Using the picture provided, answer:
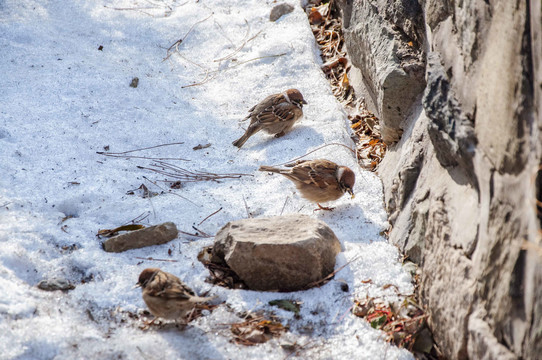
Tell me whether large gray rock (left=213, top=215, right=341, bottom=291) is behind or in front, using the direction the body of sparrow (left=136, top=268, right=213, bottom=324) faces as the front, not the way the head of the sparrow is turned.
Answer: behind

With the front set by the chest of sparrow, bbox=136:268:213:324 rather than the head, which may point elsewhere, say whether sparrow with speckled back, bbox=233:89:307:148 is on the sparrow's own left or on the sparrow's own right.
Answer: on the sparrow's own right

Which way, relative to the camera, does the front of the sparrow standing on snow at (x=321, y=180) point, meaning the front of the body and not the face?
to the viewer's right

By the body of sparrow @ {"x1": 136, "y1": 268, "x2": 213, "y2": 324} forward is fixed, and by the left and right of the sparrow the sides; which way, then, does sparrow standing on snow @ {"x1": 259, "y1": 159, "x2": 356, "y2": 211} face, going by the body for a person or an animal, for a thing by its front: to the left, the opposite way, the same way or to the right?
the opposite way

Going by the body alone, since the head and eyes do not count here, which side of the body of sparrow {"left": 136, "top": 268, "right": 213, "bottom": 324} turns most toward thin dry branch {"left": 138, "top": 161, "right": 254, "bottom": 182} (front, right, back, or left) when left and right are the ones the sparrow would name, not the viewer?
right

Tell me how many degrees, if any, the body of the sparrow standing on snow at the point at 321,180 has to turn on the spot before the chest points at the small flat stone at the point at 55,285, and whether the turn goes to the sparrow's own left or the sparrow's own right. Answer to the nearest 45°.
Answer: approximately 135° to the sparrow's own right

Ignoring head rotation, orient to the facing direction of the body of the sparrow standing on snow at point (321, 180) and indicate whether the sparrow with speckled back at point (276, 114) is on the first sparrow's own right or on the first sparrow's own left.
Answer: on the first sparrow's own left

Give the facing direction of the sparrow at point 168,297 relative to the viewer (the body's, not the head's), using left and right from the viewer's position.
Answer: facing to the left of the viewer

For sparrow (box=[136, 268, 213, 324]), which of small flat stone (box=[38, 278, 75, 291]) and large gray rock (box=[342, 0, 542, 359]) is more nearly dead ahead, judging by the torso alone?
the small flat stone

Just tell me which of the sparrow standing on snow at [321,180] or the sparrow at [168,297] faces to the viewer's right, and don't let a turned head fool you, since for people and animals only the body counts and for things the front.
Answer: the sparrow standing on snow

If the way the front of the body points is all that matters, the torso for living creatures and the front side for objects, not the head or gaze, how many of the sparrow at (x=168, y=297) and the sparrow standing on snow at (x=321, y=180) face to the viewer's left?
1
